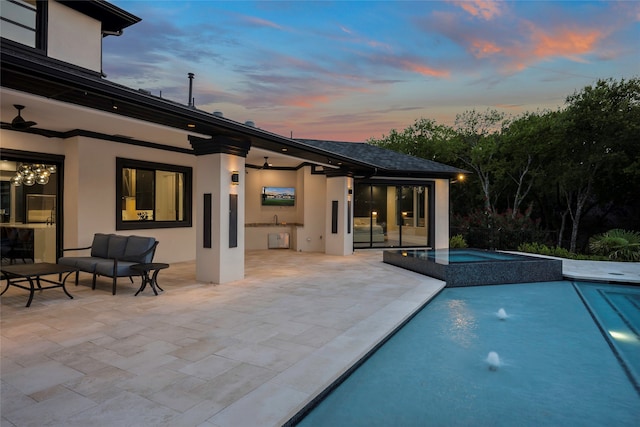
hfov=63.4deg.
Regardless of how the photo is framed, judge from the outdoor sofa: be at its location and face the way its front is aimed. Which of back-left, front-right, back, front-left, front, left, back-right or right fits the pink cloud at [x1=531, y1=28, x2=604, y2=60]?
back-left

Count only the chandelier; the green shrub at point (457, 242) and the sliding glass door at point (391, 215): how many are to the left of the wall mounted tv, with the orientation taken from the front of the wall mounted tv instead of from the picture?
2

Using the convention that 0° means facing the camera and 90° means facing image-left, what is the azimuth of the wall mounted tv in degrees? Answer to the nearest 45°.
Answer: approximately 0°

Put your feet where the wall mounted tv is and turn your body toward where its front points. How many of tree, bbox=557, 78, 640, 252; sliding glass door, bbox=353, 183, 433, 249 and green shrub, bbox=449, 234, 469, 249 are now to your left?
3

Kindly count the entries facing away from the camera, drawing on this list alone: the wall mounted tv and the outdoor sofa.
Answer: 0

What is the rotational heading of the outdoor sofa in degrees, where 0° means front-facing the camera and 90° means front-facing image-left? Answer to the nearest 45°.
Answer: approximately 45°

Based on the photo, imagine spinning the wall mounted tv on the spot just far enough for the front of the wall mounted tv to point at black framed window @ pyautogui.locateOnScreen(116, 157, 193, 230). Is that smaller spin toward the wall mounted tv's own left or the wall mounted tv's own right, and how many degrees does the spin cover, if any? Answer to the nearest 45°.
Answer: approximately 45° to the wall mounted tv's own right

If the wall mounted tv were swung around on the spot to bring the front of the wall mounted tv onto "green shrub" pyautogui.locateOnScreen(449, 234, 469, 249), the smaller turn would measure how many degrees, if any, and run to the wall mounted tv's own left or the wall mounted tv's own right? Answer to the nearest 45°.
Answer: approximately 90° to the wall mounted tv's own left

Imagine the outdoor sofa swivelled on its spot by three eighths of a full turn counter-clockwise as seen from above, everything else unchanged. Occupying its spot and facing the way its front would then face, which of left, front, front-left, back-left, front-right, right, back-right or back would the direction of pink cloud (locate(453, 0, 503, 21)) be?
front
